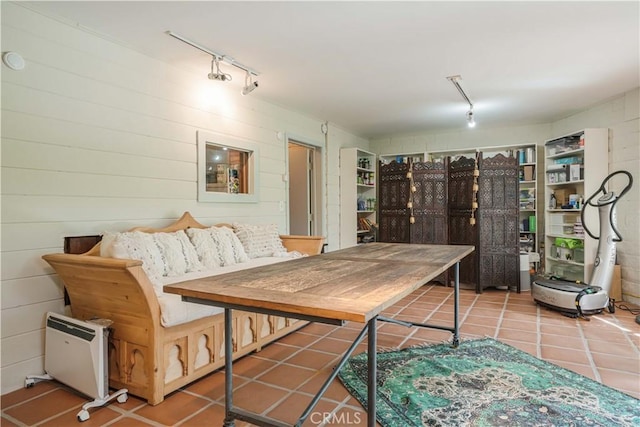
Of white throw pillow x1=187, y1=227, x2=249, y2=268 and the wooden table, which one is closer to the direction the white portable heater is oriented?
the wooden table

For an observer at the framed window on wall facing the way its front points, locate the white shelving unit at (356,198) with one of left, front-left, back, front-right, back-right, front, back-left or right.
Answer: left

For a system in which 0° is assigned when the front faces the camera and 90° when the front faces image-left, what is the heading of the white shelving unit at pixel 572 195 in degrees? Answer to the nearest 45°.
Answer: approximately 45°

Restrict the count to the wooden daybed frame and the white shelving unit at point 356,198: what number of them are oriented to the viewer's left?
0

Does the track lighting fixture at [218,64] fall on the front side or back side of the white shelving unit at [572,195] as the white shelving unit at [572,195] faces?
on the front side

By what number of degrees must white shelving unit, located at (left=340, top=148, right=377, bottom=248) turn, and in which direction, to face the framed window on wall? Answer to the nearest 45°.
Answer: approximately 90° to its right
